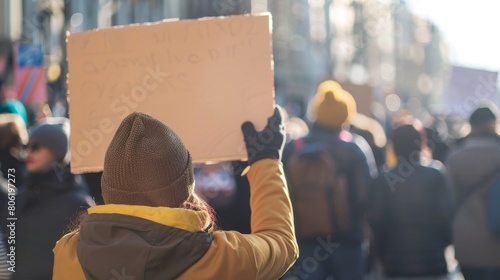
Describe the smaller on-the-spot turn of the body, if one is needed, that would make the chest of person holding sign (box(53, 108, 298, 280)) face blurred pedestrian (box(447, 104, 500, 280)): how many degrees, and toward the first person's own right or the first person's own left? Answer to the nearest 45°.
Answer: approximately 45° to the first person's own right

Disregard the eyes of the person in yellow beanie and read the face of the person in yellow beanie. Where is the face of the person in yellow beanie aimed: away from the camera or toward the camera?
away from the camera

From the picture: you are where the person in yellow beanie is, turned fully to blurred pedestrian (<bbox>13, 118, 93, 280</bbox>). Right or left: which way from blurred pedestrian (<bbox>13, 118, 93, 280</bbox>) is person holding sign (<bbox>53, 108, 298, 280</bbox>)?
left

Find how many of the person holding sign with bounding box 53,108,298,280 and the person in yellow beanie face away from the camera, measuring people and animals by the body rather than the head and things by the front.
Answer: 2

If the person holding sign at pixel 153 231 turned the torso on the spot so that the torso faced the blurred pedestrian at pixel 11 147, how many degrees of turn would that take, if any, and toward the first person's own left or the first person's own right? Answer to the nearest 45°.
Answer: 0° — they already face them

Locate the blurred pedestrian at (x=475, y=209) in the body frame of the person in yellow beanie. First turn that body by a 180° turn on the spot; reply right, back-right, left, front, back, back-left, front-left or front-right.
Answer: left

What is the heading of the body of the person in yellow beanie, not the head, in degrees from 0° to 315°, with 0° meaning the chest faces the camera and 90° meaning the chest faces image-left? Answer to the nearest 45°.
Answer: approximately 180°

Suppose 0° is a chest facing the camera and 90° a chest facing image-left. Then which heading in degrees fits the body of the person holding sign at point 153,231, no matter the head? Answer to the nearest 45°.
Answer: approximately 180°

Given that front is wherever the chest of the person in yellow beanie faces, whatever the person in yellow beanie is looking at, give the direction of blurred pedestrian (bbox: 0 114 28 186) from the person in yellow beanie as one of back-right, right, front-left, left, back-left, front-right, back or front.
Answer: left

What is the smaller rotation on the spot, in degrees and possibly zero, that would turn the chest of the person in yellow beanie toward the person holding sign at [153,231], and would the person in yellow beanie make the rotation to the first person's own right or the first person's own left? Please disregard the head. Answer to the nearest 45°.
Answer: approximately 180°

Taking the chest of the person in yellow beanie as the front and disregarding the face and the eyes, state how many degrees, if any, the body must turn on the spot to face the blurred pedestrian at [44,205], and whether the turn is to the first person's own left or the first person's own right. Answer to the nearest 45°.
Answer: approximately 135° to the first person's own left

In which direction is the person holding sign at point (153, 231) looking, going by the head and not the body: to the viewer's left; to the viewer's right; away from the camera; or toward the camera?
away from the camera

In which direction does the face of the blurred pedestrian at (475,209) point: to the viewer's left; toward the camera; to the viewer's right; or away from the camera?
away from the camera
